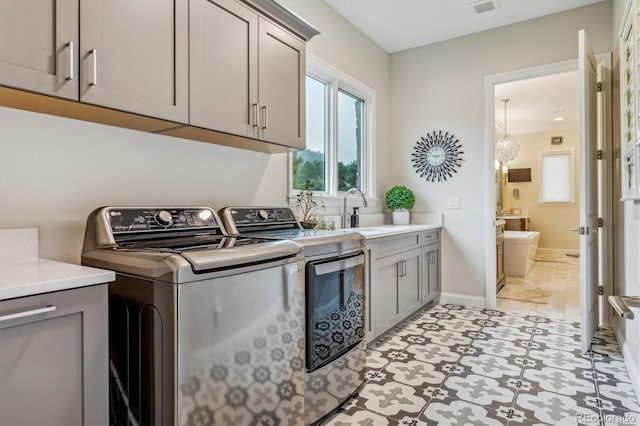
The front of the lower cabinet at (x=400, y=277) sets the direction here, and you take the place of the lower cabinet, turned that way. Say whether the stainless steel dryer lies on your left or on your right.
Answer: on your right

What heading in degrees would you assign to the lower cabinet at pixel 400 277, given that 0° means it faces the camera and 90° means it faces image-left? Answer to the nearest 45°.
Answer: approximately 315°

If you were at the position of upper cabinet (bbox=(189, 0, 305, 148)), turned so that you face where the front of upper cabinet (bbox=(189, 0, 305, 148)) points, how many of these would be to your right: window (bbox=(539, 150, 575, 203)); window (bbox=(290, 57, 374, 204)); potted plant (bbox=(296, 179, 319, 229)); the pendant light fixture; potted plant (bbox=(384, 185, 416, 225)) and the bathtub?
0

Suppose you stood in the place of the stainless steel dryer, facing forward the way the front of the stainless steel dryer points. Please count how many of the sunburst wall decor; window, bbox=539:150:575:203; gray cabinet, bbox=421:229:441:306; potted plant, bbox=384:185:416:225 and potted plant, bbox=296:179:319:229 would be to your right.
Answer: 0

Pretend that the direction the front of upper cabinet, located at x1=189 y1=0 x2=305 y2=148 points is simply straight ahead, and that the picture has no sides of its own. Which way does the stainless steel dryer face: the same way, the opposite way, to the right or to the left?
the same way

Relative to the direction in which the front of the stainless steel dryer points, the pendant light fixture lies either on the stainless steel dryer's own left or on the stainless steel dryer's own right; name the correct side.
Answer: on the stainless steel dryer's own left

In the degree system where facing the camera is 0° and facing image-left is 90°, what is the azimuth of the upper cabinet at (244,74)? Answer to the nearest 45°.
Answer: approximately 315°

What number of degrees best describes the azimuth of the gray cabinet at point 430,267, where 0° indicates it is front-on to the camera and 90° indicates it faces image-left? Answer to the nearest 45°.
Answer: approximately 315°

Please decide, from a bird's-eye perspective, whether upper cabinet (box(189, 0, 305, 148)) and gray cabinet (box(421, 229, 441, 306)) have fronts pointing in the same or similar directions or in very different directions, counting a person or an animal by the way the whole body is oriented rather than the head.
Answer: same or similar directions

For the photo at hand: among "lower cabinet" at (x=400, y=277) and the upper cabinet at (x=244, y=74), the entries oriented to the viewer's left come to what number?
0

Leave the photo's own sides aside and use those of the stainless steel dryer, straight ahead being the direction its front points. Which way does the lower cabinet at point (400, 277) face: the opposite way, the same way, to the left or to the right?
the same way

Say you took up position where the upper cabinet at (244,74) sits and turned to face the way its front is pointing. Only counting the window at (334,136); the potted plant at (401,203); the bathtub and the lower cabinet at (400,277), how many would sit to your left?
4

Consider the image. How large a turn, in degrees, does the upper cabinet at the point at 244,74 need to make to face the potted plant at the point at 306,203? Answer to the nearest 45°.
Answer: approximately 90° to its left

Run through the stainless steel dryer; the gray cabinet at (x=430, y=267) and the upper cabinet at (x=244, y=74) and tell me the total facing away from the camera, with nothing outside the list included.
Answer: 0

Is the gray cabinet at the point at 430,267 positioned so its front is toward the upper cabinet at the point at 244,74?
no

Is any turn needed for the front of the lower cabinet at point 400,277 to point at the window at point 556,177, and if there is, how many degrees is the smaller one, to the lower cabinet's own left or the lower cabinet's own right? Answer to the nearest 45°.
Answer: approximately 90° to the lower cabinet's own left

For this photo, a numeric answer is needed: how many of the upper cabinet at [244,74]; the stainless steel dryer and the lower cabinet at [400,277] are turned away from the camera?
0

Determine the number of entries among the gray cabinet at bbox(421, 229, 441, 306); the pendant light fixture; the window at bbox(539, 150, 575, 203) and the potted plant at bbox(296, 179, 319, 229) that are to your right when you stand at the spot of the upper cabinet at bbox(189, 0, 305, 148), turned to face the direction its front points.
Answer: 0

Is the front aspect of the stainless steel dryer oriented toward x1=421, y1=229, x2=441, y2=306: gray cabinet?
no

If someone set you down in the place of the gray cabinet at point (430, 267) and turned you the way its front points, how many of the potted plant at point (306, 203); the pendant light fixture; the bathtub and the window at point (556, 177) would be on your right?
1

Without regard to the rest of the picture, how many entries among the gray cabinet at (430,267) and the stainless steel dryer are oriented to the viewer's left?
0
